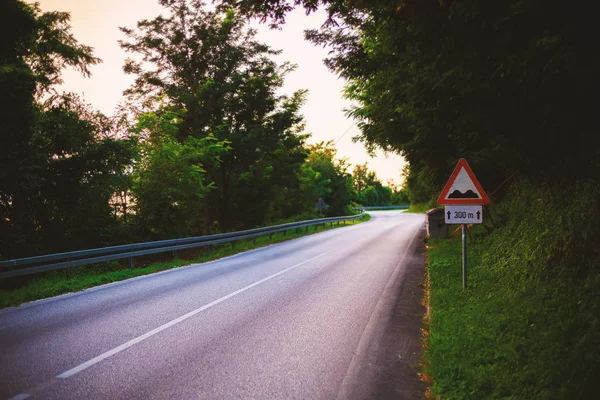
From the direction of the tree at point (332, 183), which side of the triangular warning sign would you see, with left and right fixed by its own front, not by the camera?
back

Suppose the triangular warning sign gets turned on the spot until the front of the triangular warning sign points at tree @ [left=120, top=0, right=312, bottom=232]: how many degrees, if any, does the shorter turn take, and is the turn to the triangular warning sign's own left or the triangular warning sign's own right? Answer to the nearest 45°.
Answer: approximately 135° to the triangular warning sign's own right

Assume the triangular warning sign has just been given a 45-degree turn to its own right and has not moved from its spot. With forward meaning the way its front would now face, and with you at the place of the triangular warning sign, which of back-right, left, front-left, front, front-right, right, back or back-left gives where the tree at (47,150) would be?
front-right

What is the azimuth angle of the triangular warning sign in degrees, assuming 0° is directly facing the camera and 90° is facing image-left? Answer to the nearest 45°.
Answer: approximately 0°
